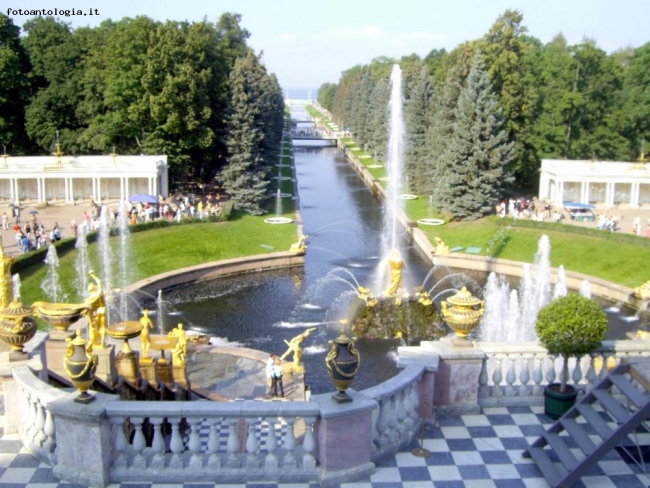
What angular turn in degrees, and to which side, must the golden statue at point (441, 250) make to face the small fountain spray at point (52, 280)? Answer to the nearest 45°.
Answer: approximately 45° to its left

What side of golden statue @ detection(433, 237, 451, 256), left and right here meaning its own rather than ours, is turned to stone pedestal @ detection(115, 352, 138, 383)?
left

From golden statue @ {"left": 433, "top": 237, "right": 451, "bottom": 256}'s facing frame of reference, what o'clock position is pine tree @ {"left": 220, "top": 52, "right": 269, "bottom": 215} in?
The pine tree is roughly at 1 o'clock from the golden statue.

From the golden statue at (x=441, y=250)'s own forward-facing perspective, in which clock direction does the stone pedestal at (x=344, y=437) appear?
The stone pedestal is roughly at 9 o'clock from the golden statue.

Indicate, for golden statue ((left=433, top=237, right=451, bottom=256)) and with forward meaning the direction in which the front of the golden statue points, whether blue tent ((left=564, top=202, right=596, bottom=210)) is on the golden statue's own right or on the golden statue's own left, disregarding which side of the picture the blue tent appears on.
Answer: on the golden statue's own right

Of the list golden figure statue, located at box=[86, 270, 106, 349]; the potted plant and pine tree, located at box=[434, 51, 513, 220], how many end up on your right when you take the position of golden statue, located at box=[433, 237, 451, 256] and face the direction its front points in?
1

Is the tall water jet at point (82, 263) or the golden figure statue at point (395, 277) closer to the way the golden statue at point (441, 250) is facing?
the tall water jet

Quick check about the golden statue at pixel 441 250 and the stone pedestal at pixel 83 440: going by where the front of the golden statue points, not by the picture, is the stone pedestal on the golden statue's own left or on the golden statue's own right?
on the golden statue's own left

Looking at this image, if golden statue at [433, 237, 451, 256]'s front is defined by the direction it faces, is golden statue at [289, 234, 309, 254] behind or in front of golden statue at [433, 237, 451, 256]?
in front

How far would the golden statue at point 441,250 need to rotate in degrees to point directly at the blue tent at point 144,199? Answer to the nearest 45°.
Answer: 0° — it already faces it

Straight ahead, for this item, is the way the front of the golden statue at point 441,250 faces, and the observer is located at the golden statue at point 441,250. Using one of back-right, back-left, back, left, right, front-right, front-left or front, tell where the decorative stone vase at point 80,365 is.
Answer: left

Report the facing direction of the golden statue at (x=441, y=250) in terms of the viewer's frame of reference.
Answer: facing to the left of the viewer

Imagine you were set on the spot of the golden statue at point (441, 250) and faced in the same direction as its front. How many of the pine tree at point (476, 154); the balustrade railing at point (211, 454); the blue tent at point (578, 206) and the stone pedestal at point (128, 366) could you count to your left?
2

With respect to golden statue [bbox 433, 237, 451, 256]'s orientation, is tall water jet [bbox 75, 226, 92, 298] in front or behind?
in front

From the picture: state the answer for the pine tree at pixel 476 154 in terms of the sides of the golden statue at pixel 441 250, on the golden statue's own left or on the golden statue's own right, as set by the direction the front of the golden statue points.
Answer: on the golden statue's own right
